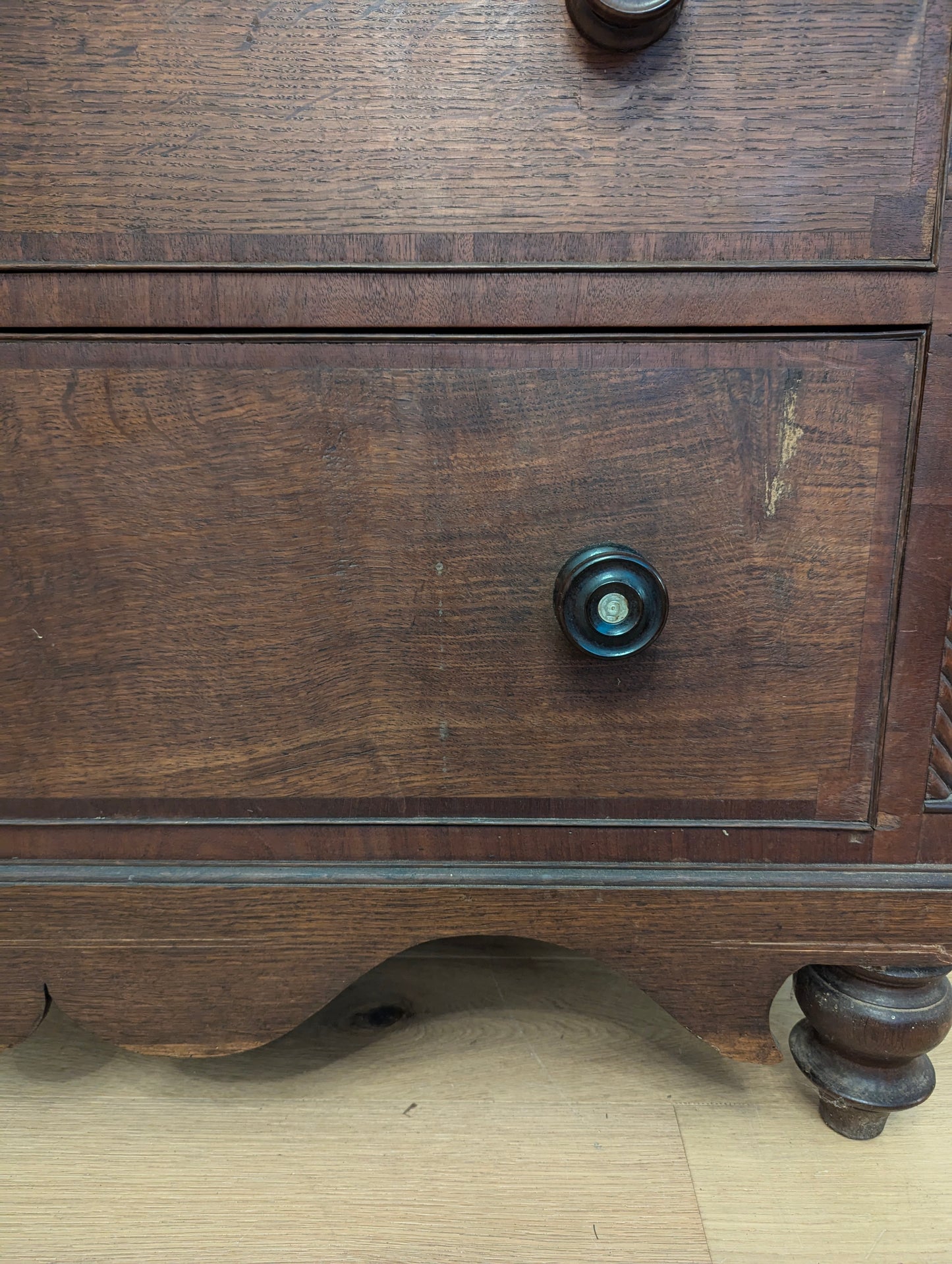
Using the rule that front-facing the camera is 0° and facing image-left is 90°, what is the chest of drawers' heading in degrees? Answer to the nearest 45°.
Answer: approximately 0°
